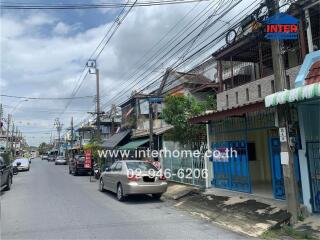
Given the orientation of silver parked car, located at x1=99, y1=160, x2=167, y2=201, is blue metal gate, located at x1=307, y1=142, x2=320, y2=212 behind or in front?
behind

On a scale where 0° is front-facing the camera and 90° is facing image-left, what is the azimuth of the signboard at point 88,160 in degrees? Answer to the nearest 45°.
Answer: approximately 0°

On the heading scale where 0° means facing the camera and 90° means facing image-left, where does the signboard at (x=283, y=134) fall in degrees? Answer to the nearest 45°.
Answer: approximately 0°

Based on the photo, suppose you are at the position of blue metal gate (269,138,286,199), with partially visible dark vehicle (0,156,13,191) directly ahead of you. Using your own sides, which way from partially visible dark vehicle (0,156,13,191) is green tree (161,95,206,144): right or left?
right

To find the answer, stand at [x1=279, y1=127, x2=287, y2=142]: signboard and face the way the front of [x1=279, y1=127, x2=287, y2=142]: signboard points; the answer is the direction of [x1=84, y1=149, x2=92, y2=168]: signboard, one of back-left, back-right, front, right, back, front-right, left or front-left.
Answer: back-right

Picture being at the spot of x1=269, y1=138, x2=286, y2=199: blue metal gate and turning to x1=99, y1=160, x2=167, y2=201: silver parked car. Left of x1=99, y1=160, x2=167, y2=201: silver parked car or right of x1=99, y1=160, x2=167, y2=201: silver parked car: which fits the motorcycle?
right
